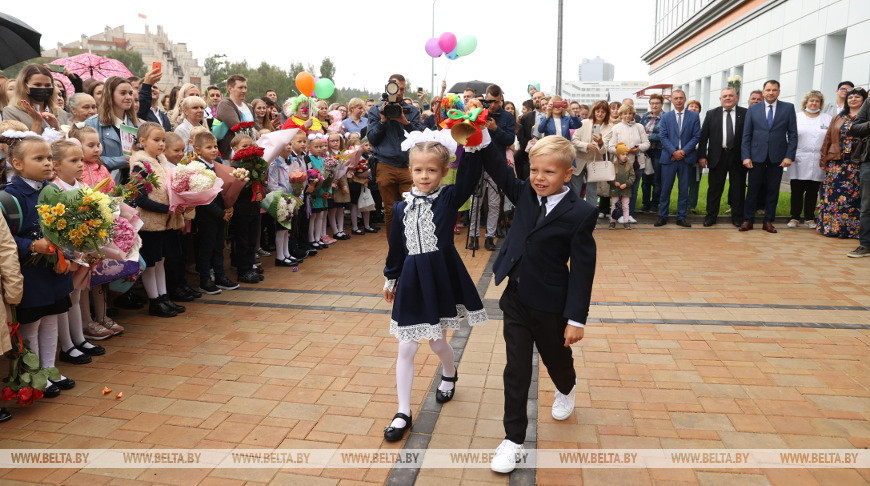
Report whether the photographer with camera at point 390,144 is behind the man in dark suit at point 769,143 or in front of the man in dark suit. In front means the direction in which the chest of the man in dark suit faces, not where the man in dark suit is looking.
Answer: in front

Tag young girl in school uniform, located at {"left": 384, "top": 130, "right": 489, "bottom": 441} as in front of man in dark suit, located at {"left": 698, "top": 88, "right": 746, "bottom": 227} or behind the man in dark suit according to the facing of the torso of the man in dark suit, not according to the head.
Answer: in front

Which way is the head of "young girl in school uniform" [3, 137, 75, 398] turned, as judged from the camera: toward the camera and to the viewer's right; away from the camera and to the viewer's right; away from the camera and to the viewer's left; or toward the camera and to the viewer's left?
toward the camera and to the viewer's right

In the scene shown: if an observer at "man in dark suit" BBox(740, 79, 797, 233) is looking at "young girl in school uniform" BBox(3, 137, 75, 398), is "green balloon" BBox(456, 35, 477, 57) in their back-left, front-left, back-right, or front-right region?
front-right

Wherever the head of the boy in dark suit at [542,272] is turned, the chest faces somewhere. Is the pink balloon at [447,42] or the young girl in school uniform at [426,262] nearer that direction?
the young girl in school uniform

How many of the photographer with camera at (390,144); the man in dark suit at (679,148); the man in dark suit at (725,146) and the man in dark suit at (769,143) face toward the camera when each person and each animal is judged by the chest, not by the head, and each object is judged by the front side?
4

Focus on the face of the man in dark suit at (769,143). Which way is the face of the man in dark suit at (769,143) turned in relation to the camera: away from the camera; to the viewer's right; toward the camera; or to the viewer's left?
toward the camera

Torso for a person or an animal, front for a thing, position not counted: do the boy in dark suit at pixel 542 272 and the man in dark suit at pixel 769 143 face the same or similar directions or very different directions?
same or similar directions

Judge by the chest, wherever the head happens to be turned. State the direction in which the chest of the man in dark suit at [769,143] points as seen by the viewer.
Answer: toward the camera

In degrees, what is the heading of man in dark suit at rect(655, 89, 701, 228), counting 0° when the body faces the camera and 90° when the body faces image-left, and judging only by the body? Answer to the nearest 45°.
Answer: approximately 0°

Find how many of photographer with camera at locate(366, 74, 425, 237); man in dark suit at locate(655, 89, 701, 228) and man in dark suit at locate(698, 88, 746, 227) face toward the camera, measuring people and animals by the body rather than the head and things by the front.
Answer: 3

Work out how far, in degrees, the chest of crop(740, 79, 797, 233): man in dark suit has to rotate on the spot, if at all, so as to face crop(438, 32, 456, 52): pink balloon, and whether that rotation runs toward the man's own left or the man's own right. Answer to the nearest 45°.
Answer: approximately 90° to the man's own right

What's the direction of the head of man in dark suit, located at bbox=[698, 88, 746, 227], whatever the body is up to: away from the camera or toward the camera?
toward the camera

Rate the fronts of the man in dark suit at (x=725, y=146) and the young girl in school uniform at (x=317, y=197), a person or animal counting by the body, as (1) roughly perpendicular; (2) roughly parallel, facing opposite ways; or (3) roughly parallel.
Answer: roughly perpendicular

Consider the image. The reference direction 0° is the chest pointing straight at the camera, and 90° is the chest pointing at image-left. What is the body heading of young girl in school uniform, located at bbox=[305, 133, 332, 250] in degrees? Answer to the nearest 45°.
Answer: approximately 315°

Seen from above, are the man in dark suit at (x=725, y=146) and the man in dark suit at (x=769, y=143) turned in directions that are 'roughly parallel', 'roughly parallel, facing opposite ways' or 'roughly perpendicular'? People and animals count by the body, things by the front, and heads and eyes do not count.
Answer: roughly parallel

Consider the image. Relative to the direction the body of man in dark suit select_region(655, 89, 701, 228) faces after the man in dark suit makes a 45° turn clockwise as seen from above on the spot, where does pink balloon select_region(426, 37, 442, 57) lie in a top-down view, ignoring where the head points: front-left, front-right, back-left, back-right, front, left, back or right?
front-right
